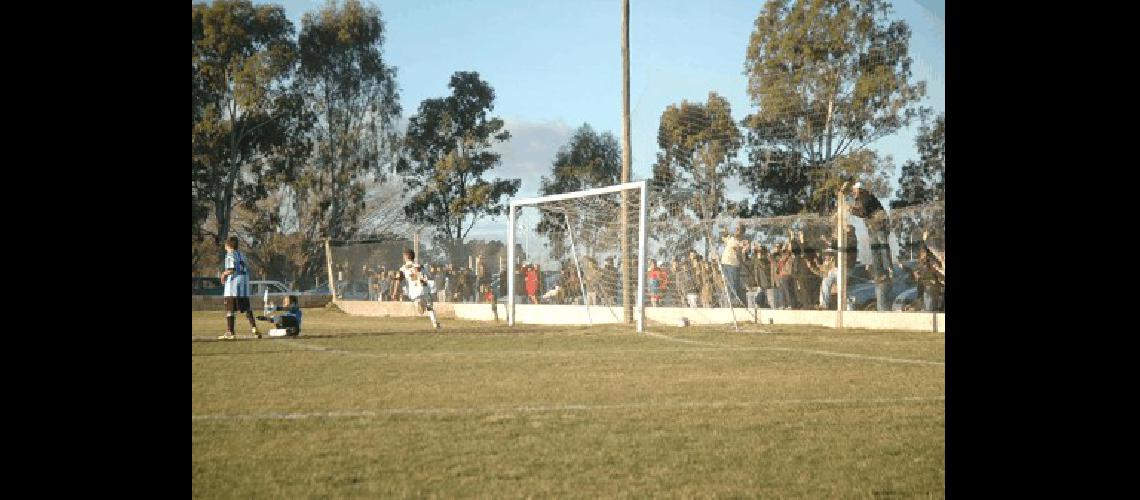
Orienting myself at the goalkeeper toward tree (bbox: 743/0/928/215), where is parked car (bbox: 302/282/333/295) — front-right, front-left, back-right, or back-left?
front-left

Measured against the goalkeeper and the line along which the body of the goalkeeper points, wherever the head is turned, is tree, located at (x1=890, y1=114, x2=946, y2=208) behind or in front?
behind

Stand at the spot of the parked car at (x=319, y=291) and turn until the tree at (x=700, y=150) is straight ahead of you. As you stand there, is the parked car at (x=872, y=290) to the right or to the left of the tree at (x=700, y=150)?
right

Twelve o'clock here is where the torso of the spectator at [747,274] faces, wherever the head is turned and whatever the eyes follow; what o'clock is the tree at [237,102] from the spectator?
The tree is roughly at 3 o'clock from the spectator.

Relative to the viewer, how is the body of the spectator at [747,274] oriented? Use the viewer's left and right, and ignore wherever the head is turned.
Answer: facing the viewer and to the left of the viewer

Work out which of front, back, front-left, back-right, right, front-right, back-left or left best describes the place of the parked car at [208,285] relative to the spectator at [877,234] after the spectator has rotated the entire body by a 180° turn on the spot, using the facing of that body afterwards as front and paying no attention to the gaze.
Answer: back-left

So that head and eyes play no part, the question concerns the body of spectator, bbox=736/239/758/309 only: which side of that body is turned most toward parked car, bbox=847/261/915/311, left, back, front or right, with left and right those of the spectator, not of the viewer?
left

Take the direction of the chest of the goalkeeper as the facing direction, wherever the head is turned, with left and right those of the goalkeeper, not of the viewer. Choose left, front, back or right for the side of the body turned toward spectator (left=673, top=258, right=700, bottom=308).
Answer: back

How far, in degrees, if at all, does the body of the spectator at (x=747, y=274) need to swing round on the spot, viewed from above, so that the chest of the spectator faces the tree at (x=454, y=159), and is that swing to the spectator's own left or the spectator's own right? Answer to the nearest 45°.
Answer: approximately 90° to the spectator's own right

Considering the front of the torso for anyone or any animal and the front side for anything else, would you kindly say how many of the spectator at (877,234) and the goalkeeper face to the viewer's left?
2

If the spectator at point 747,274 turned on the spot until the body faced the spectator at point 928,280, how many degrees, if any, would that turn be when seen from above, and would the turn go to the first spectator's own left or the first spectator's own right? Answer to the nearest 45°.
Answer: approximately 90° to the first spectator's own left

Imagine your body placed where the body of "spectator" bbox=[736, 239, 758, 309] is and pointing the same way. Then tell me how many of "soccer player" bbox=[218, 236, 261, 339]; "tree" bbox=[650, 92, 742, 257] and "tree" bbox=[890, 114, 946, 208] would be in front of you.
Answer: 1

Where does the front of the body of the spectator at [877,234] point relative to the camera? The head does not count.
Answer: to the viewer's left

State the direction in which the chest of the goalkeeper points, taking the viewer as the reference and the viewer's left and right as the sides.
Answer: facing to the left of the viewer

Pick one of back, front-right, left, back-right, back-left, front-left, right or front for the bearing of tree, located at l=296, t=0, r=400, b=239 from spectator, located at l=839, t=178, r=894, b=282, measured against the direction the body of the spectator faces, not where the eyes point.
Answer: front-right

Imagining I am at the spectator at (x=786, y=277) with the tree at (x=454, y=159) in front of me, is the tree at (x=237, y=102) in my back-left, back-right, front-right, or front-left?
front-left

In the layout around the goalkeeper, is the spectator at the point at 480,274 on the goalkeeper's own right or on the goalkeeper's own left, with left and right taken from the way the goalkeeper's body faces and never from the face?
on the goalkeeper's own right

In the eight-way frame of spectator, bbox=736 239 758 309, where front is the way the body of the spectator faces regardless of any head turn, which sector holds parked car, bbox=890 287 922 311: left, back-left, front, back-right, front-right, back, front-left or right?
left
